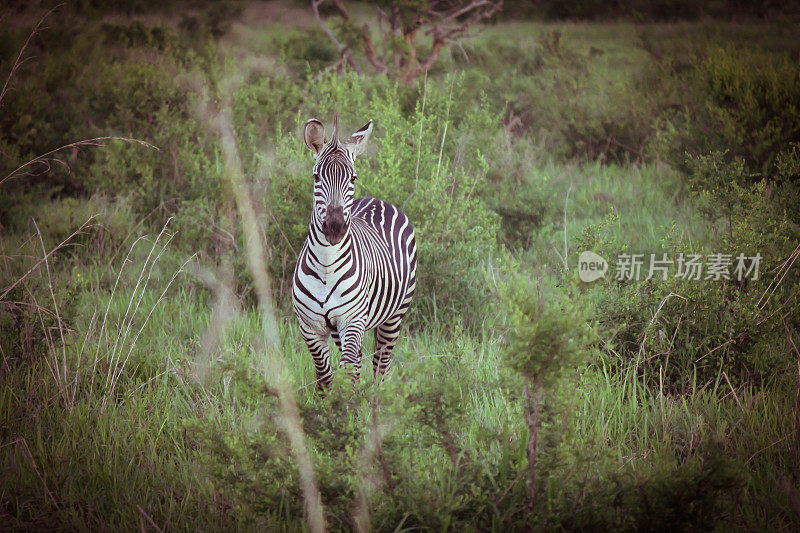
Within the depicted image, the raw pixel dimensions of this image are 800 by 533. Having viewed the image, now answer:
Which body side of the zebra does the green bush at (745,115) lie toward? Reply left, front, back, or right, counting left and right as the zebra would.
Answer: back
